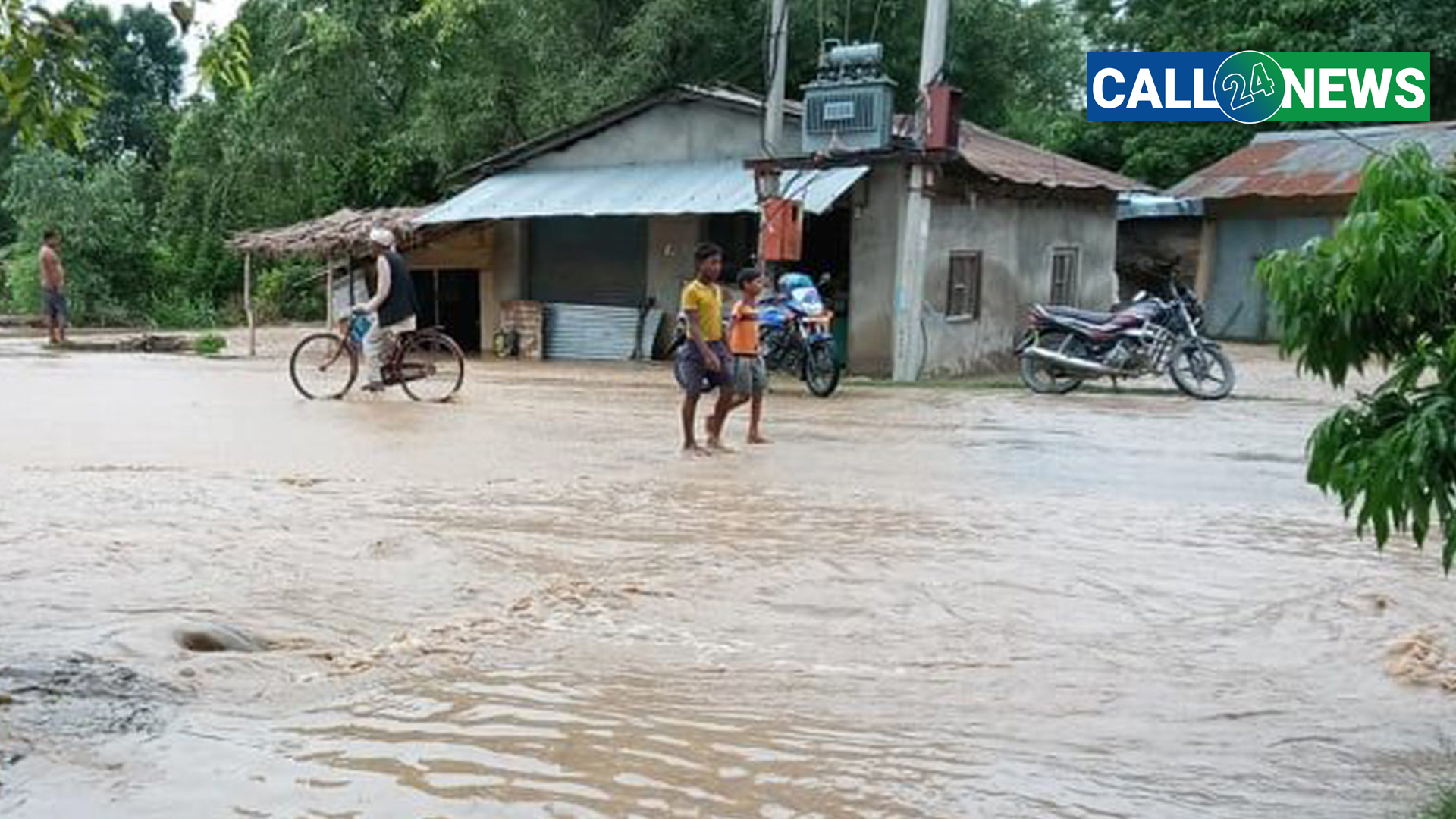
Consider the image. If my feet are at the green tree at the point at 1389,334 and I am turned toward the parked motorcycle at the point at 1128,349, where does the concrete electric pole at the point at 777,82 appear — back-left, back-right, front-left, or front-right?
front-left

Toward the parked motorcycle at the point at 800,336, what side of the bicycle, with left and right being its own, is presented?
back

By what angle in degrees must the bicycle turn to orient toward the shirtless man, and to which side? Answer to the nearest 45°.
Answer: approximately 45° to its right

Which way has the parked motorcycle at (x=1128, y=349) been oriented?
to the viewer's right

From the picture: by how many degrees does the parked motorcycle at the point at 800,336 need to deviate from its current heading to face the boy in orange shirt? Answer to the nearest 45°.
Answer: approximately 45° to its right

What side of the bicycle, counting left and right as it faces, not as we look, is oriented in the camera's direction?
left

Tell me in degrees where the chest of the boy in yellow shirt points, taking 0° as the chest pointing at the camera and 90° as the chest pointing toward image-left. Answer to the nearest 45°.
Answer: approximately 315°

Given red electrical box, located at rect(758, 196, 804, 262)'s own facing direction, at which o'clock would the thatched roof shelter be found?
The thatched roof shelter is roughly at 4 o'clock from the red electrical box.

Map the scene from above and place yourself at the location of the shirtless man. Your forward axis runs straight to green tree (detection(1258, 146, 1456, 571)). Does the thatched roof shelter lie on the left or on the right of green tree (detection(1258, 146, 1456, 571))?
left

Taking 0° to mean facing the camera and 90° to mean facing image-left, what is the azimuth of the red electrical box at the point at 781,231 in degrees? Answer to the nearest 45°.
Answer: approximately 0°

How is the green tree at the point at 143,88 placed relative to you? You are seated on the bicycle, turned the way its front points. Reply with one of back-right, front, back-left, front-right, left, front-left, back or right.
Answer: right

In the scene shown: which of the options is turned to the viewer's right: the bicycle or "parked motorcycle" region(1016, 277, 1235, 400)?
the parked motorcycle

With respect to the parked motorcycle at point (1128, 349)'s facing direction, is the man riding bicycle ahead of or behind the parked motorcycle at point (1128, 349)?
behind

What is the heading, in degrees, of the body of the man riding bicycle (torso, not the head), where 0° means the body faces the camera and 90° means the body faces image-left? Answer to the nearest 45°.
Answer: approximately 90°

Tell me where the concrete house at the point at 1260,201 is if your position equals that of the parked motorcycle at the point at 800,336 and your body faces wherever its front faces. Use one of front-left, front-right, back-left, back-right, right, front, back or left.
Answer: left

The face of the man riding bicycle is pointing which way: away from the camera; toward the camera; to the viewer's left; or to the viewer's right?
to the viewer's left

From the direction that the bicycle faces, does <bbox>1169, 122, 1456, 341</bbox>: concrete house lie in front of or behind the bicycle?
behind

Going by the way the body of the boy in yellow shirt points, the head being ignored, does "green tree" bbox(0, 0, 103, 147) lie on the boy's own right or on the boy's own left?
on the boy's own right

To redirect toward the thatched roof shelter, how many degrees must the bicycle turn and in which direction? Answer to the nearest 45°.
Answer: approximately 90° to its right

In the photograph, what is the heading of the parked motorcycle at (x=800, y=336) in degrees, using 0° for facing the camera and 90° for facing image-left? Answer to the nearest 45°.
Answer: approximately 315°

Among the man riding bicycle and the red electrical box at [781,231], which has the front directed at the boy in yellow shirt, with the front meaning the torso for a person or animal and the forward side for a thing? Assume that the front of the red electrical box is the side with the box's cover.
the red electrical box

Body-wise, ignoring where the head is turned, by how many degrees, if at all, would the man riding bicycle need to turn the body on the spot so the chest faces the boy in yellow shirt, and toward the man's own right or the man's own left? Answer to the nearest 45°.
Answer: approximately 135° to the man's own left

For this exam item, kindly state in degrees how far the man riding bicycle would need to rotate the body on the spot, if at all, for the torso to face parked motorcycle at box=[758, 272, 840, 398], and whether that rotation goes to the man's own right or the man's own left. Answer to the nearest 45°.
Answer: approximately 180°
